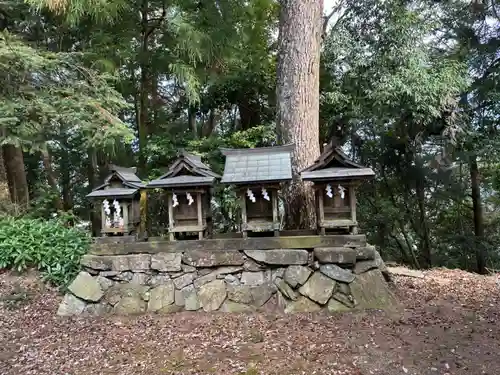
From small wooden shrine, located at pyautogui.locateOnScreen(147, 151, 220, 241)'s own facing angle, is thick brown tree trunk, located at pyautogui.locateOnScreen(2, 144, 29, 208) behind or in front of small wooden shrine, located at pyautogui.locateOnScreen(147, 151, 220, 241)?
behind

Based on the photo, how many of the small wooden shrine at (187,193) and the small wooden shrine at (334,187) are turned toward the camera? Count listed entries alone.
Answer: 2

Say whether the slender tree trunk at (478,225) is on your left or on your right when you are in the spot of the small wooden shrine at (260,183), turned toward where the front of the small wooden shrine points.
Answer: on your left

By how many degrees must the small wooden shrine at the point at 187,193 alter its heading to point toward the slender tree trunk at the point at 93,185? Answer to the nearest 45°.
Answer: approximately 135° to its right

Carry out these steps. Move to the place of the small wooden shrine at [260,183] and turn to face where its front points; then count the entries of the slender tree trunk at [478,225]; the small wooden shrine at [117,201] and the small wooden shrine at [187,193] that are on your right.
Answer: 2

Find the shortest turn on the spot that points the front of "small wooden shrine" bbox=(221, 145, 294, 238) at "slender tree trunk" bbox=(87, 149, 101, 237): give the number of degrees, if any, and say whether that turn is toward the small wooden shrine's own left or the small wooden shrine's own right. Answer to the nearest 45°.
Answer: approximately 135° to the small wooden shrine's own right

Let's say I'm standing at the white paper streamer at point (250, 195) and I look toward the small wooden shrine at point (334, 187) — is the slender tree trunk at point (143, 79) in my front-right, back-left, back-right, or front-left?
back-left

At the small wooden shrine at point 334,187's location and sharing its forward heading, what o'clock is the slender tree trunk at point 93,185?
The slender tree trunk is roughly at 4 o'clock from the small wooden shrine.

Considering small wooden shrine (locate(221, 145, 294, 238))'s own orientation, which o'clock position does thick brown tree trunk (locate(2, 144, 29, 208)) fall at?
The thick brown tree trunk is roughly at 4 o'clock from the small wooden shrine.
